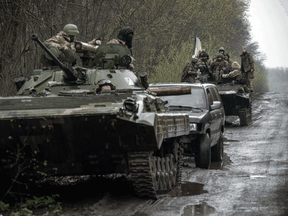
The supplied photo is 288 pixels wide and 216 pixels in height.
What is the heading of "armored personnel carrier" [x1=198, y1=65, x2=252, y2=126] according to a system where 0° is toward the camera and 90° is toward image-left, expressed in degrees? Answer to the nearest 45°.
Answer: approximately 0°
